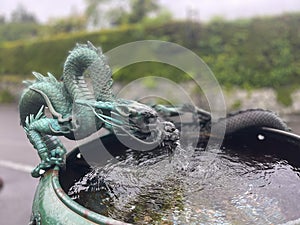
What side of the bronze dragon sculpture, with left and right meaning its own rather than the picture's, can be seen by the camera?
right
